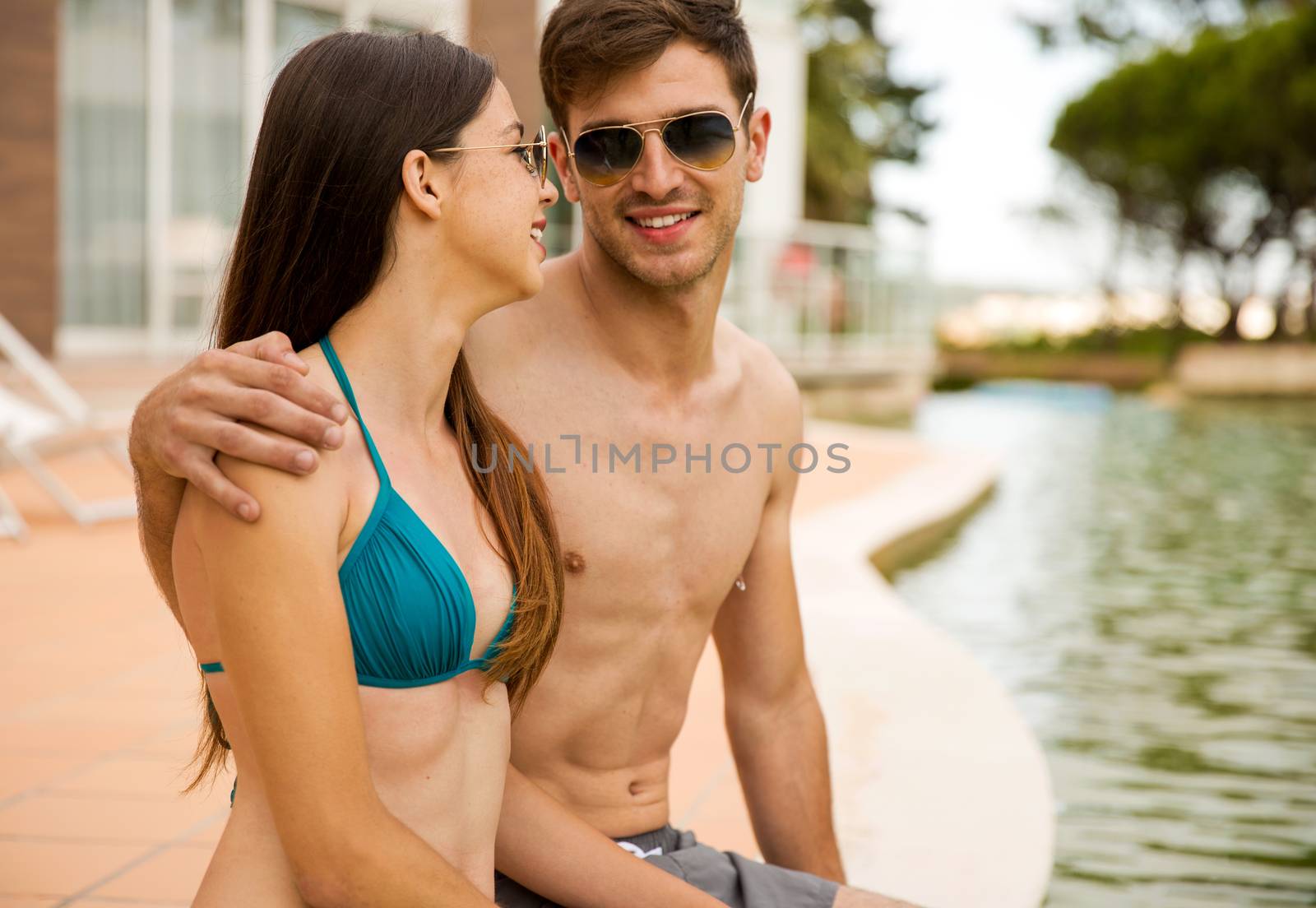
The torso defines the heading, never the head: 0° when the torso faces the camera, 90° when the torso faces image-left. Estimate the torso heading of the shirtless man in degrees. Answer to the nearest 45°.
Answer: approximately 315°

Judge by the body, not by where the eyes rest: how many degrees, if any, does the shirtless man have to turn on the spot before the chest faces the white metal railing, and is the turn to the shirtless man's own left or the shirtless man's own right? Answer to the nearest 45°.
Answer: approximately 135° to the shirtless man's own left

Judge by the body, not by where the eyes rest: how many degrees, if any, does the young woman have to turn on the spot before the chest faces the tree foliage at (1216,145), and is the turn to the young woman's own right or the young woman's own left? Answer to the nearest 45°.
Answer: approximately 90° to the young woman's own left

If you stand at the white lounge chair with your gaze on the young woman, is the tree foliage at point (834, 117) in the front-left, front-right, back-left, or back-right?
back-left

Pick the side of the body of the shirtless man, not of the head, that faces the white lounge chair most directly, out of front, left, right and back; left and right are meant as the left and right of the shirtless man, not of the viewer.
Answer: back

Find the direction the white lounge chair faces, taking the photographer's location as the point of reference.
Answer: facing to the right of the viewer

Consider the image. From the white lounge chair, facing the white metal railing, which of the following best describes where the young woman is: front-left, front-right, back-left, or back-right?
back-right

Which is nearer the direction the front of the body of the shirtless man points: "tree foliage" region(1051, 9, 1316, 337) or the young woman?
the young woman

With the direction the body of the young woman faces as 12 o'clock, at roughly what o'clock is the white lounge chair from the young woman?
The white lounge chair is roughly at 7 o'clock from the young woman.
